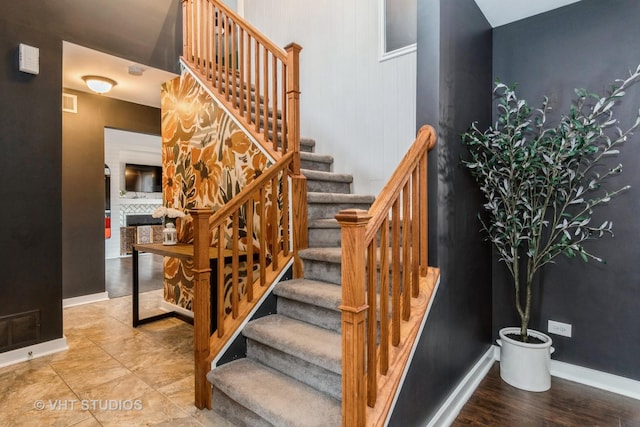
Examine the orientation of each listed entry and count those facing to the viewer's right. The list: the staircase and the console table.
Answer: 0

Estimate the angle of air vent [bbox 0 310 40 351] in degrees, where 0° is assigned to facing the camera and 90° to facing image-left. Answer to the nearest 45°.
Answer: approximately 315°

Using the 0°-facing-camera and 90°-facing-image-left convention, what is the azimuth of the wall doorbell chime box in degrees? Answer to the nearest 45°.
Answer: approximately 315°

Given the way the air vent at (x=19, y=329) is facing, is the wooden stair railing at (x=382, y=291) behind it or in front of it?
in front

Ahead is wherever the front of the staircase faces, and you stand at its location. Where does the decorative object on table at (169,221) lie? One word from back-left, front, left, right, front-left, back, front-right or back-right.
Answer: right

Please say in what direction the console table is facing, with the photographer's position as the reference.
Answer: facing the viewer and to the left of the viewer

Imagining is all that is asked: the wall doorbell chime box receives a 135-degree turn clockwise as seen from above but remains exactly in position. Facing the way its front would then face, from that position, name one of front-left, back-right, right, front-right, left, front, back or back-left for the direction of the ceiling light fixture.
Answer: back-right

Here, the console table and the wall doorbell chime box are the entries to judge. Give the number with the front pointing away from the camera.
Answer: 0

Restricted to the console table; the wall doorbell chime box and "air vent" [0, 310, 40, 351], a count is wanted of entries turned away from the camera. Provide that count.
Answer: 0

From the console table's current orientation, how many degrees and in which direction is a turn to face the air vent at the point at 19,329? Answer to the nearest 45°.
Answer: approximately 45° to its right

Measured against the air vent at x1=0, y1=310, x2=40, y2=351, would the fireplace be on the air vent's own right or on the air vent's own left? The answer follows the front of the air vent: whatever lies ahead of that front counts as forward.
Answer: on the air vent's own left
